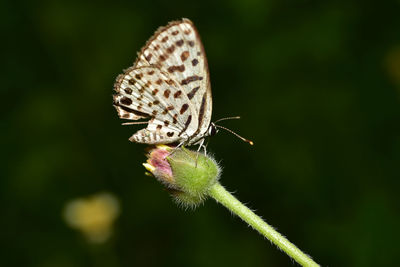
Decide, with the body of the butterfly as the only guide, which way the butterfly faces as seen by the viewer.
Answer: to the viewer's right
